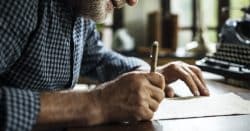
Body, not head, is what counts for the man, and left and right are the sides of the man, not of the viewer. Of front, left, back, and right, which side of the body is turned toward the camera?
right

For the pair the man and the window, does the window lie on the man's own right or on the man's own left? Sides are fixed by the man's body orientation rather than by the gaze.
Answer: on the man's own left

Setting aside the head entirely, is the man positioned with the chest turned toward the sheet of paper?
yes

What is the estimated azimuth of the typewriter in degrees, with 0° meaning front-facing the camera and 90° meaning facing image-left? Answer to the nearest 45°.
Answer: approximately 45°

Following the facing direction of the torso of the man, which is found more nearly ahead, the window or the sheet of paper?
the sheet of paper

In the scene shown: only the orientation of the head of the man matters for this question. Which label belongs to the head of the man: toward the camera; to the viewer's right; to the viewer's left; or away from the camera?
to the viewer's right

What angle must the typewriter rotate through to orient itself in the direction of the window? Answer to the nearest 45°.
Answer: approximately 135° to its right
